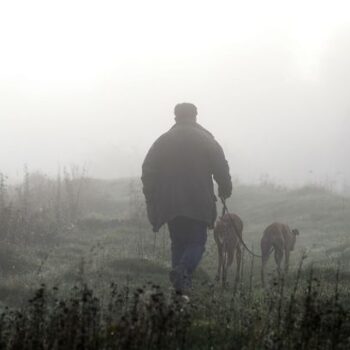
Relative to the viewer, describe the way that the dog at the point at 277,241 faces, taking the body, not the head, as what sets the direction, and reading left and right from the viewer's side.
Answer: facing away from the viewer and to the right of the viewer

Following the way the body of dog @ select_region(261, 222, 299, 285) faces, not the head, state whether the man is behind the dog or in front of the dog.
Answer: behind

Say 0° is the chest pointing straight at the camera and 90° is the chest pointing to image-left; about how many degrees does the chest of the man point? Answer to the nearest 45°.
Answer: approximately 180°
